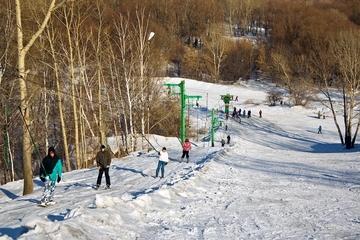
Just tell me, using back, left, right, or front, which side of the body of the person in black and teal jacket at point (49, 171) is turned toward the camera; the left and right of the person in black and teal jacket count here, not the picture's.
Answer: front
